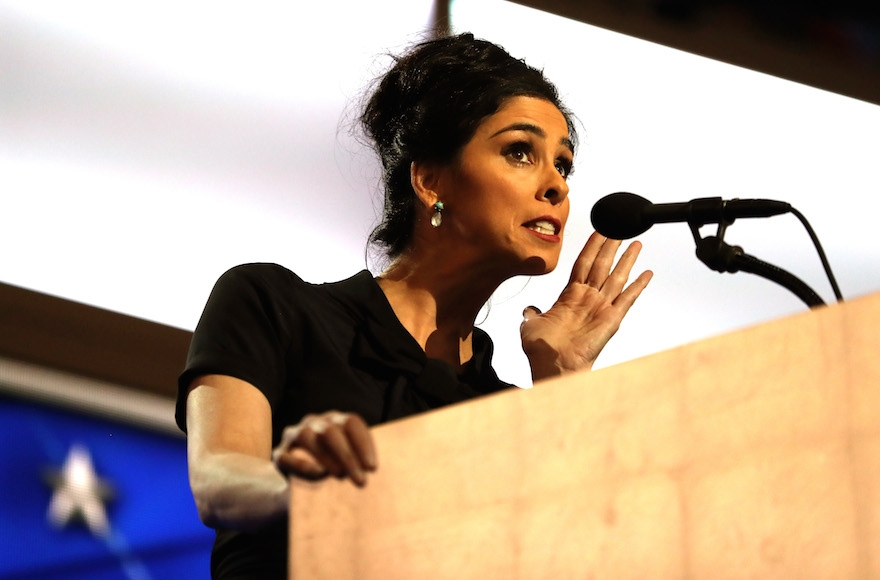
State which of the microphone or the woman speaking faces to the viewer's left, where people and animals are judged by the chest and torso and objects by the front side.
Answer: the microphone

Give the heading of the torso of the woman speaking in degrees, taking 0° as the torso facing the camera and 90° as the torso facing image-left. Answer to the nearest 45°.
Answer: approximately 315°

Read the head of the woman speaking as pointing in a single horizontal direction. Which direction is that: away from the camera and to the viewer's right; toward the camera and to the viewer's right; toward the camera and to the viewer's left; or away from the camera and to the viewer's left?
toward the camera and to the viewer's right

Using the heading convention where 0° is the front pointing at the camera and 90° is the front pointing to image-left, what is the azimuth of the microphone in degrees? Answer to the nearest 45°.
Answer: approximately 90°

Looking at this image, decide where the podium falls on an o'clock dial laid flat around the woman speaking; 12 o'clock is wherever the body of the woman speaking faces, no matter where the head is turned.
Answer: The podium is roughly at 1 o'clock from the woman speaking.
